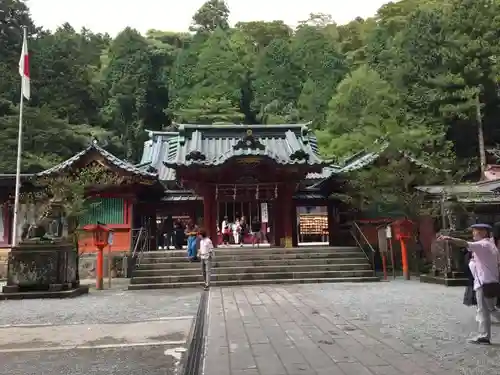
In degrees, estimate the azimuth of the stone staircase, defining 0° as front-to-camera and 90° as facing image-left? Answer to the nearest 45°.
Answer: approximately 0°

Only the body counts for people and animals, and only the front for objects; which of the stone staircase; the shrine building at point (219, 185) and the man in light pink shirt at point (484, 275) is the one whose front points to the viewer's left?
the man in light pink shirt

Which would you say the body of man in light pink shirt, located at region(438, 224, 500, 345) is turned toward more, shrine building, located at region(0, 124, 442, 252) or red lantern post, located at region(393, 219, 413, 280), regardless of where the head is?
the shrine building

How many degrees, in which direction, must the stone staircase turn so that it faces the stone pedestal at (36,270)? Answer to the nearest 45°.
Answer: approximately 45° to its right

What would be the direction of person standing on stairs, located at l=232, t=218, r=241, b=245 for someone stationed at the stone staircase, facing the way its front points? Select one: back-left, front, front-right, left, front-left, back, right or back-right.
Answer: back

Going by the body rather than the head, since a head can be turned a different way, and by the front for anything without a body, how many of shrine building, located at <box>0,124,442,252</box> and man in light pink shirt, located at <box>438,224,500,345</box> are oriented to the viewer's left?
1

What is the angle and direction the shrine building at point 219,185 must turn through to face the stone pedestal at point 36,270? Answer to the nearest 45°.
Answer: approximately 45° to its right

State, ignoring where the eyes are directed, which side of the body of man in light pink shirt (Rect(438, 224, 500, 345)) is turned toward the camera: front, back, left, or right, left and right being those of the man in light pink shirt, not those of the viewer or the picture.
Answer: left
